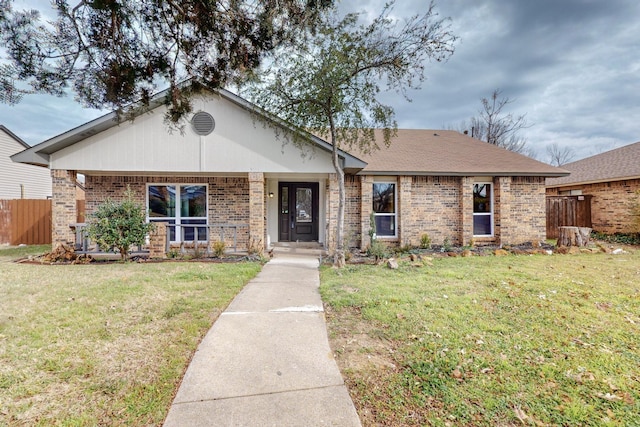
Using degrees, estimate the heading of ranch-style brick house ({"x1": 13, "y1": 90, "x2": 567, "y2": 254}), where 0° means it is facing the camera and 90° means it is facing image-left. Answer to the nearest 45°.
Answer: approximately 0°

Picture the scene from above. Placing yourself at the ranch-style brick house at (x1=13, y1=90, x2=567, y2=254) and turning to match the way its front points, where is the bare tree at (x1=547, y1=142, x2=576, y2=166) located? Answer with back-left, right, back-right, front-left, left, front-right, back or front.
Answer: back-left

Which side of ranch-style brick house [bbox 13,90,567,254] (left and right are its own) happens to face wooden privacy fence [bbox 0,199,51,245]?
right

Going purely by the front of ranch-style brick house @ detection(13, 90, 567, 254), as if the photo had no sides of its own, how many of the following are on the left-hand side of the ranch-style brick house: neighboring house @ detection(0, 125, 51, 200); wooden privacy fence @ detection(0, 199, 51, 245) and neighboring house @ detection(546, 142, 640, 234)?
1

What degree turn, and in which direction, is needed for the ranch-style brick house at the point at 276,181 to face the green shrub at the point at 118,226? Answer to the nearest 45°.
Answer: approximately 45° to its right

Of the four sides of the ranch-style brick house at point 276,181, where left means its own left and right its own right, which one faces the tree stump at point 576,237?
left

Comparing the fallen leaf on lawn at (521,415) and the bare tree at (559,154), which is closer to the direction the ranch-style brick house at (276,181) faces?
the fallen leaf on lawn

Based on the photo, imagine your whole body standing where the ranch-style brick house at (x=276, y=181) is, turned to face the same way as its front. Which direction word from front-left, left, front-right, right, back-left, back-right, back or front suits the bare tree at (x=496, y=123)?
back-left

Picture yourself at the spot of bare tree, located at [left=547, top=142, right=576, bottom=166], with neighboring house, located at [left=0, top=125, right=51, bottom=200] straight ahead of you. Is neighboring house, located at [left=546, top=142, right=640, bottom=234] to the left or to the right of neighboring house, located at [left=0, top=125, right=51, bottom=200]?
left

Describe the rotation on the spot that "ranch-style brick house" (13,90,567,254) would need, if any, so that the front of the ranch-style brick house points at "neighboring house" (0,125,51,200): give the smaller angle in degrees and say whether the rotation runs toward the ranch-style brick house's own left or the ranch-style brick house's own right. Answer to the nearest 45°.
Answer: approximately 135° to the ranch-style brick house's own right

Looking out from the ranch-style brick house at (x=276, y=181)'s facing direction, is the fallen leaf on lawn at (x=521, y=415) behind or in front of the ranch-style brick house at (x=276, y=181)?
in front

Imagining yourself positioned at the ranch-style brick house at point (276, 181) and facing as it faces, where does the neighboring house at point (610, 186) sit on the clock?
The neighboring house is roughly at 9 o'clock from the ranch-style brick house.
